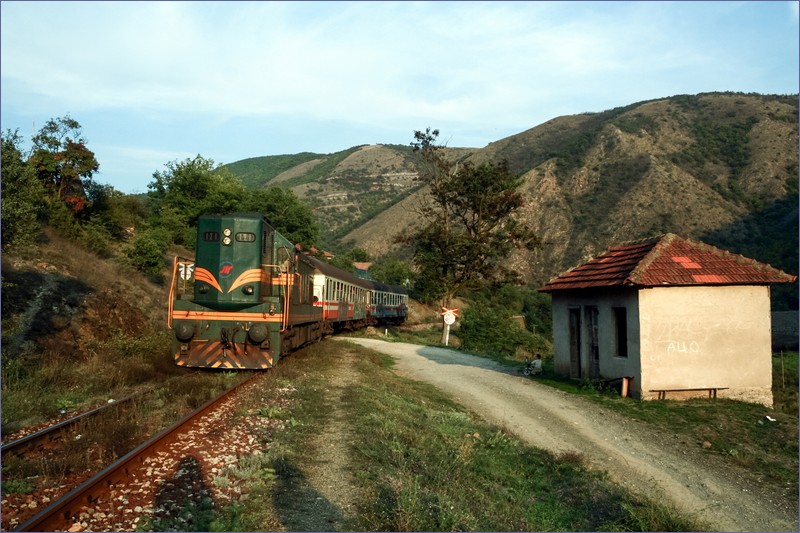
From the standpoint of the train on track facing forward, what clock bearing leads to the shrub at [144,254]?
The shrub is roughly at 4 o'clock from the train on track.

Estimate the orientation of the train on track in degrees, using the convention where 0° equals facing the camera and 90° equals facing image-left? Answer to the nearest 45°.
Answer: approximately 45°

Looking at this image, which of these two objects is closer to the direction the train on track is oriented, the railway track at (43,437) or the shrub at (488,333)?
the railway track

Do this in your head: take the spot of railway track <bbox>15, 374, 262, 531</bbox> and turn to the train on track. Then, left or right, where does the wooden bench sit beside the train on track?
right

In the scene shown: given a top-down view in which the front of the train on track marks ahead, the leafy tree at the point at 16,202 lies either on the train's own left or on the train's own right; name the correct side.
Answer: on the train's own right

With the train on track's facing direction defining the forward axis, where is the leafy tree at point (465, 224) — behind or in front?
behind

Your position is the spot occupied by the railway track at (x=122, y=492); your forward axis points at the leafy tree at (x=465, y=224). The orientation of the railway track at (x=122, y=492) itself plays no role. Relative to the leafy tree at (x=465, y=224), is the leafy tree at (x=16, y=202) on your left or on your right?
left

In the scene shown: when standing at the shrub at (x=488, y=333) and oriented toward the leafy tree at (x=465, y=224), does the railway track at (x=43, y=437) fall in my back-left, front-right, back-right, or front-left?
back-left
